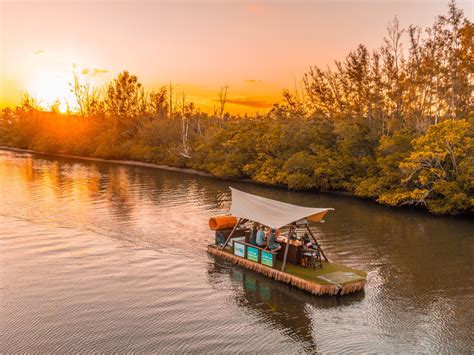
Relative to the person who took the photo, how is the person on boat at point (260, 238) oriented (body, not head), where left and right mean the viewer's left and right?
facing away from the viewer and to the right of the viewer

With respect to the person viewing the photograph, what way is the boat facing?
facing the viewer and to the right of the viewer

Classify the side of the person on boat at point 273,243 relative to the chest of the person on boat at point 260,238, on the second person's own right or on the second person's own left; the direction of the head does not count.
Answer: on the second person's own right
